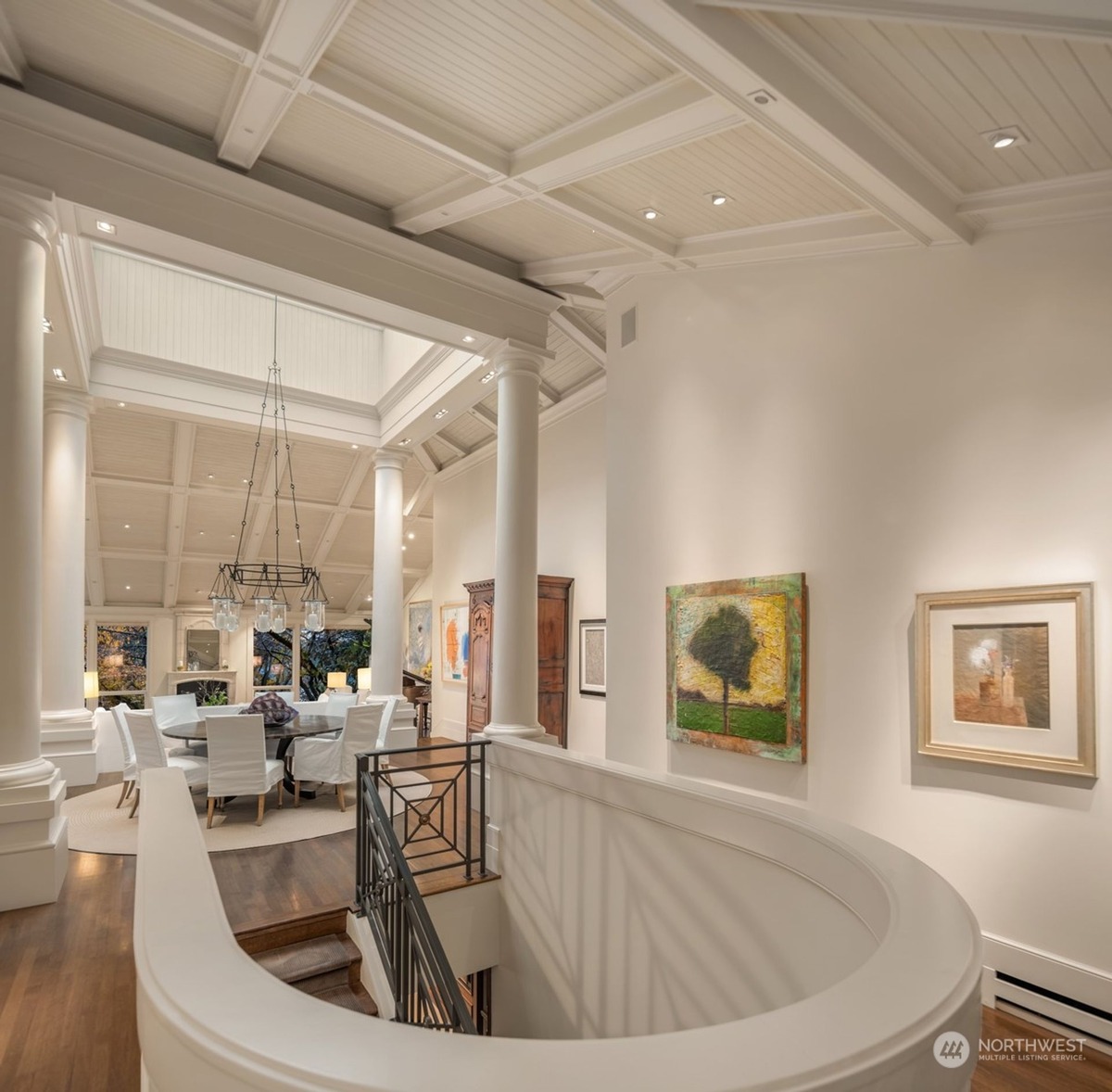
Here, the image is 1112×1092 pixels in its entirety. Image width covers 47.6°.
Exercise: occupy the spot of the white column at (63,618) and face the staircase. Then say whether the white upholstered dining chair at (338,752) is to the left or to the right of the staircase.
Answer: left

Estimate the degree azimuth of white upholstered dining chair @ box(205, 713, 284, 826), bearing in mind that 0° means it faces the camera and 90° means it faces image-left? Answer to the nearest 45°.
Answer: approximately 225°

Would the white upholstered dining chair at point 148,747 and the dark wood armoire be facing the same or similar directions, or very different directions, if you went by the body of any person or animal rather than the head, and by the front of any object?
very different directions

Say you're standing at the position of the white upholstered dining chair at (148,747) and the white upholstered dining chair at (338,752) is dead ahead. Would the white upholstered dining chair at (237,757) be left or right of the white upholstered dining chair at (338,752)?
right

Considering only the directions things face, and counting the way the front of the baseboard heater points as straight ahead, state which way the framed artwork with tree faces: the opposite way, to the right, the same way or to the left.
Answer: the same way

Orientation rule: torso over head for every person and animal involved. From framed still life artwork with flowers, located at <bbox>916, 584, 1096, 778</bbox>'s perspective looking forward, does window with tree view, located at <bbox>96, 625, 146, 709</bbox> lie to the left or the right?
on its right

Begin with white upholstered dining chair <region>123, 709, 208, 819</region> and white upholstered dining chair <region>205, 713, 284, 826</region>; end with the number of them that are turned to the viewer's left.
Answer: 0

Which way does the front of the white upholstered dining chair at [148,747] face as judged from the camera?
facing away from the viewer and to the right of the viewer

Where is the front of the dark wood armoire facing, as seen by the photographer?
facing the viewer and to the left of the viewer
